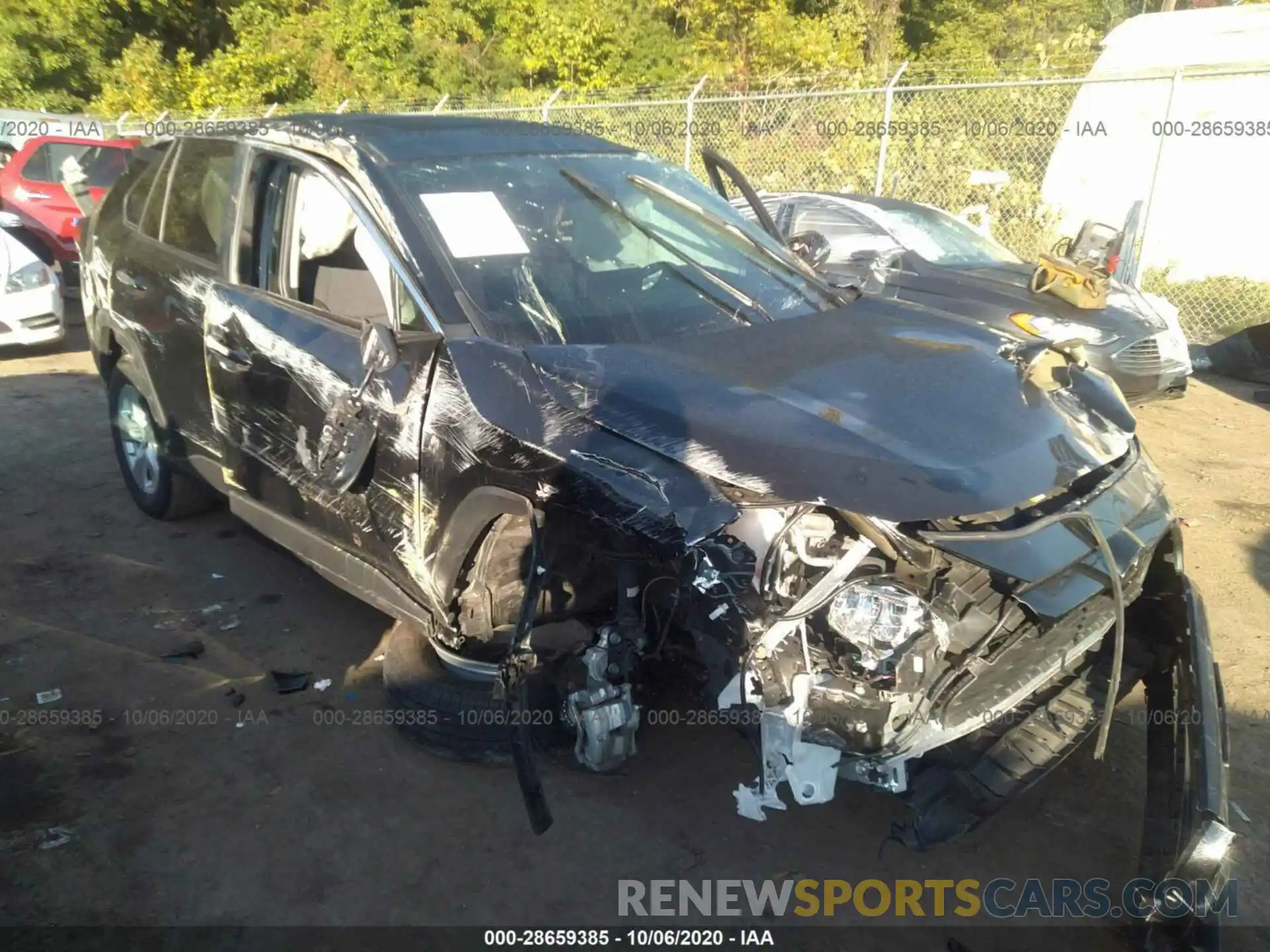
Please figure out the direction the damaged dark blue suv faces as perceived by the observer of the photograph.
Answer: facing the viewer and to the right of the viewer

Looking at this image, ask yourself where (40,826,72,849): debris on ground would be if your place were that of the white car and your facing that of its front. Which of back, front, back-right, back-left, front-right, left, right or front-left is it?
front-right

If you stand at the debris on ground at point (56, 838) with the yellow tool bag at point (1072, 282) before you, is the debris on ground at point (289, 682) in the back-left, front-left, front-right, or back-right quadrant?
front-left

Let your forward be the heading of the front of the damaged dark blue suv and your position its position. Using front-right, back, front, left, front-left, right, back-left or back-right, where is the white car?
back

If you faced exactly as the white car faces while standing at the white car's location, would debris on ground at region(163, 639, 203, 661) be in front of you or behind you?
in front

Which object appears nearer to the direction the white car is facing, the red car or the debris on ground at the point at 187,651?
the debris on ground

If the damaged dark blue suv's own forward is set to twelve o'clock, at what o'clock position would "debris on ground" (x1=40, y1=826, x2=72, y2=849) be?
The debris on ground is roughly at 4 o'clock from the damaged dark blue suv.

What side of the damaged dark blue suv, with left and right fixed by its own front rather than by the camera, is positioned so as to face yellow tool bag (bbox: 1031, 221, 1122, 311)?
left

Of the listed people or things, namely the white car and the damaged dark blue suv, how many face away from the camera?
0
